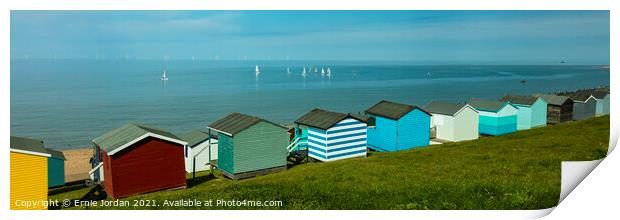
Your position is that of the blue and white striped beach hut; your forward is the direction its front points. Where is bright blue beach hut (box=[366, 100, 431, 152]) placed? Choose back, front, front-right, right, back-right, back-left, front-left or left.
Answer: right

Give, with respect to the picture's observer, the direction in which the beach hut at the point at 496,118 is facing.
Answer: facing away from the viewer and to the left of the viewer

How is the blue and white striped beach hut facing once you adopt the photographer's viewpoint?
facing away from the viewer and to the left of the viewer

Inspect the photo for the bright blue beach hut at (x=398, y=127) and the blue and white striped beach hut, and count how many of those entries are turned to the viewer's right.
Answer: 0

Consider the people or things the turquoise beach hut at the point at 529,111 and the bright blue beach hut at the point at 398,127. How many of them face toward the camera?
0

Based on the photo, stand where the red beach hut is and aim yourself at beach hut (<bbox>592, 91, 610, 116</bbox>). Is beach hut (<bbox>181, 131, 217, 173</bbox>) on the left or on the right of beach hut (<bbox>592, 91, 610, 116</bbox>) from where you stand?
left

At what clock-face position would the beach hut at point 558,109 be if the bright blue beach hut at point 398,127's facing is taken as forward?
The beach hut is roughly at 3 o'clock from the bright blue beach hut.

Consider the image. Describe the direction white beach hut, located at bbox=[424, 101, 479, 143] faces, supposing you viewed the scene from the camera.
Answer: facing away from the viewer and to the left of the viewer

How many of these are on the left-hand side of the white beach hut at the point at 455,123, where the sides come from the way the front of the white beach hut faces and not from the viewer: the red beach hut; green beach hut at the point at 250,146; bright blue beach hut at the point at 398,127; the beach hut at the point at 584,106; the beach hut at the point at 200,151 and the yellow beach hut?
5

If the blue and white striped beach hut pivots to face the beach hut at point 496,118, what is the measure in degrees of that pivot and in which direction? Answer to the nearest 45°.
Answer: approximately 90° to its right

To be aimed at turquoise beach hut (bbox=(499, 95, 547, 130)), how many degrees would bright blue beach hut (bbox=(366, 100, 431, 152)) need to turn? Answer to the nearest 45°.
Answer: approximately 90° to its right
